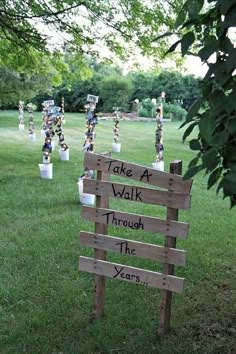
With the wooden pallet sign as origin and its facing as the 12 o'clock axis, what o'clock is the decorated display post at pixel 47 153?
The decorated display post is roughly at 4 o'clock from the wooden pallet sign.

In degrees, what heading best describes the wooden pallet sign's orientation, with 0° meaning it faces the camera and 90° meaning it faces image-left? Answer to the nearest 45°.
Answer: approximately 45°

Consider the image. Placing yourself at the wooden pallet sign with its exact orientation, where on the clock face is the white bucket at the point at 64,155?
The white bucket is roughly at 4 o'clock from the wooden pallet sign.

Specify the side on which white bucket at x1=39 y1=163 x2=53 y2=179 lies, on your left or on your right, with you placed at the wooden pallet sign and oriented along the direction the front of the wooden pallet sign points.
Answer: on your right

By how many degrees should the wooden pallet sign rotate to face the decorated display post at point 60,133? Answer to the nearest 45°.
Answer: approximately 135° to its right
